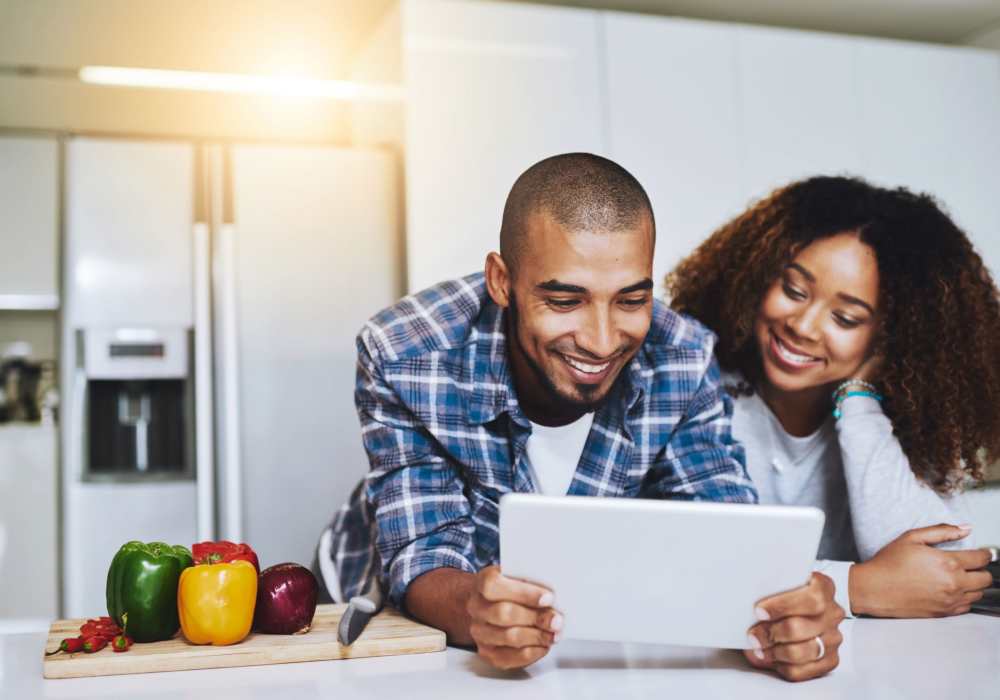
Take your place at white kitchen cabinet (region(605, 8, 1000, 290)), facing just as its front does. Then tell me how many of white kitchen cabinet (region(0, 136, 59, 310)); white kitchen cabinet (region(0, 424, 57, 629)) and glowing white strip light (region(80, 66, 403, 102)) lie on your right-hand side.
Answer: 3

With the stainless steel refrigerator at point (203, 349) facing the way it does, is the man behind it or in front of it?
in front

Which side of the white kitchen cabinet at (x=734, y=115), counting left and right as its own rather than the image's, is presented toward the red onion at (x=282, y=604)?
front

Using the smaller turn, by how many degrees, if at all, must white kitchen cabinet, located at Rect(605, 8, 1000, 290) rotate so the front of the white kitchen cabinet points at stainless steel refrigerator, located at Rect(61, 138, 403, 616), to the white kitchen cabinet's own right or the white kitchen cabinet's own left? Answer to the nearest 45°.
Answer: approximately 90° to the white kitchen cabinet's own right

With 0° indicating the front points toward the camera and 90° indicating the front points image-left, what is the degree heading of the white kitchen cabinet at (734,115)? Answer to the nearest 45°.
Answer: approximately 0°

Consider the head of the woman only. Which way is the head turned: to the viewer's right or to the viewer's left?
to the viewer's left

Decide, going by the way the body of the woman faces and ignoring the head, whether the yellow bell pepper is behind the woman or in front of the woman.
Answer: in front

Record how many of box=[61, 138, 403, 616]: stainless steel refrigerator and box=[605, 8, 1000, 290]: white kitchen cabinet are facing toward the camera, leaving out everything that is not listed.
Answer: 2

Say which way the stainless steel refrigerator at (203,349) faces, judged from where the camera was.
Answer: facing the viewer

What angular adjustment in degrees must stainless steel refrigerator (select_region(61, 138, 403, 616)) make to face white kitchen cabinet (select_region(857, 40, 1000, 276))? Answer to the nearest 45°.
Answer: approximately 45° to its left
